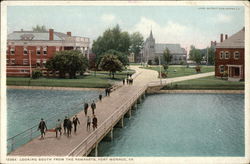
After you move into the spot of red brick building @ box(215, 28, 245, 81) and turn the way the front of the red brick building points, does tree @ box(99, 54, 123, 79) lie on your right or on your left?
on your right
